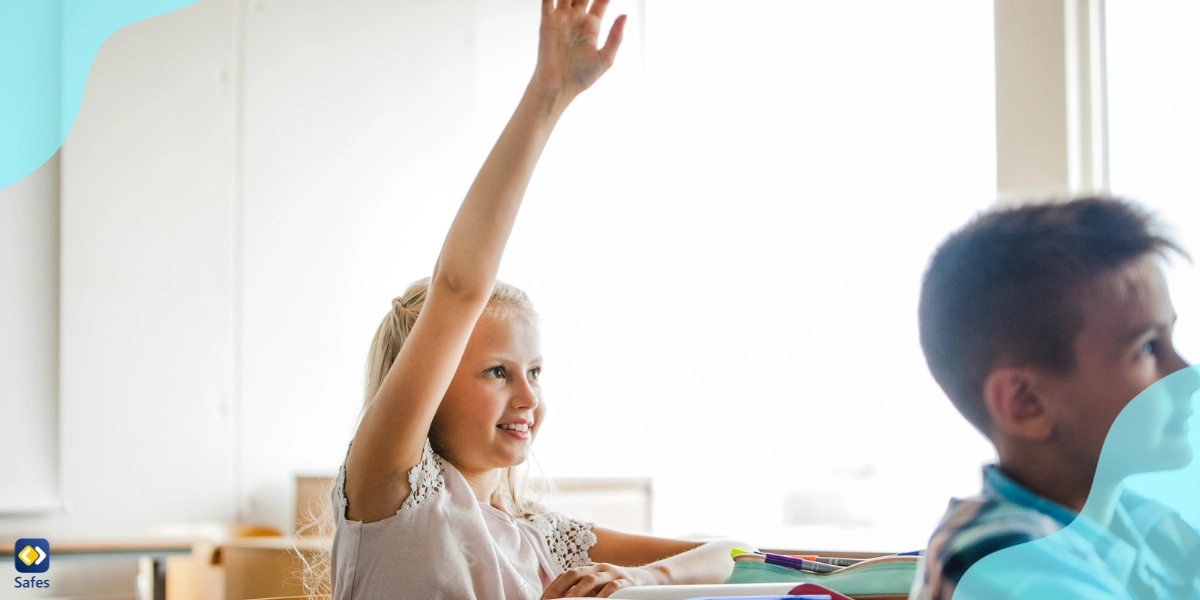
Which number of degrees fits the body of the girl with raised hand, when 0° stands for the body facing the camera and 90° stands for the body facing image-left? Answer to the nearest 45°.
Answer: approximately 315°

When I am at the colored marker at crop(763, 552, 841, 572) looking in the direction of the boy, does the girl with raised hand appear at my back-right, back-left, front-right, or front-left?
back-right

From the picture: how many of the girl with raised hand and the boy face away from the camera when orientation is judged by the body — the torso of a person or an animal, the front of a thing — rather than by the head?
0

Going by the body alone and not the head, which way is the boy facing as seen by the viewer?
to the viewer's right
